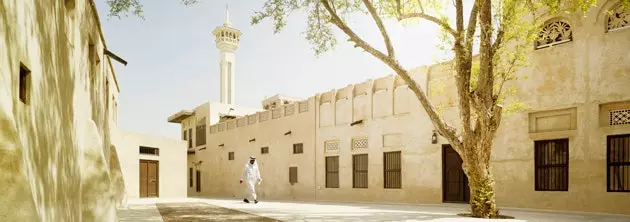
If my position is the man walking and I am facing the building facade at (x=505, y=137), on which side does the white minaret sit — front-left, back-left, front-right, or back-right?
back-left

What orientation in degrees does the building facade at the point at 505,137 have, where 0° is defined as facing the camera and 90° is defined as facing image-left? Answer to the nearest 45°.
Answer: approximately 45°

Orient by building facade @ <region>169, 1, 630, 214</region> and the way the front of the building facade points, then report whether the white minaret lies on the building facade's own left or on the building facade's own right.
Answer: on the building facade's own right
